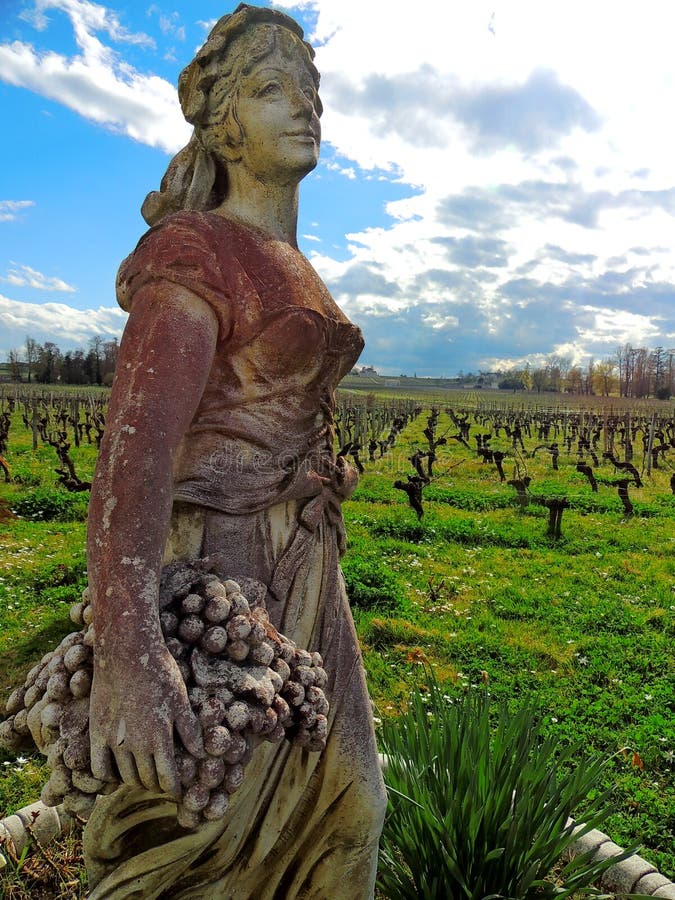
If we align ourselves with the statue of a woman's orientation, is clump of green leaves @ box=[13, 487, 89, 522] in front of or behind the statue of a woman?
behind

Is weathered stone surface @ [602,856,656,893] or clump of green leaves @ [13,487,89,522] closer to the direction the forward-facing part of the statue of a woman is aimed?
the weathered stone surface

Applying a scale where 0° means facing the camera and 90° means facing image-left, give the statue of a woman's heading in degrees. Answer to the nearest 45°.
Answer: approximately 315°

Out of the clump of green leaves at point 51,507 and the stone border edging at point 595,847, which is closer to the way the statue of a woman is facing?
the stone border edging

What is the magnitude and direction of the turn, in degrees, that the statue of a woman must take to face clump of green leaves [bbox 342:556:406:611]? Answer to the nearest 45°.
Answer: approximately 135° to its left

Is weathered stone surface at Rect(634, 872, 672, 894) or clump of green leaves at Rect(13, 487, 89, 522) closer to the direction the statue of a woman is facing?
the weathered stone surface

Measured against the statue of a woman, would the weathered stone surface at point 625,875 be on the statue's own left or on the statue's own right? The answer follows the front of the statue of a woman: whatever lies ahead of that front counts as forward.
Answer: on the statue's own left

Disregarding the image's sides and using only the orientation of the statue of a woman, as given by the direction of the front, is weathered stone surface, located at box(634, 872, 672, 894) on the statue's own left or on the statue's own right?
on the statue's own left
